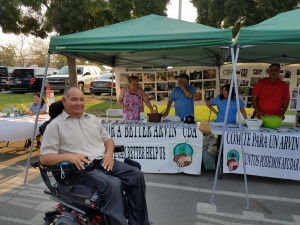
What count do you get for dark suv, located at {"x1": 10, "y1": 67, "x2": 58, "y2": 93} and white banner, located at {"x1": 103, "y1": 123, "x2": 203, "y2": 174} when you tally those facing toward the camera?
1

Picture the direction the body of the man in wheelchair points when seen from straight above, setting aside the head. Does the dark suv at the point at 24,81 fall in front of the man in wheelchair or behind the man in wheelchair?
behind

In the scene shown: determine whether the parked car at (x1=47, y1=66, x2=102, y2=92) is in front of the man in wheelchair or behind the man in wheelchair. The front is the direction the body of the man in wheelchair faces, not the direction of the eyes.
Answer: behind

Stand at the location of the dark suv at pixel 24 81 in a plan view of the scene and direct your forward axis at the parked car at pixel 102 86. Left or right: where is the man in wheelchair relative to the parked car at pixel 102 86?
right

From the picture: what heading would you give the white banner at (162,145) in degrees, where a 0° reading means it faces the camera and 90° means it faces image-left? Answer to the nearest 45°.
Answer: approximately 0°

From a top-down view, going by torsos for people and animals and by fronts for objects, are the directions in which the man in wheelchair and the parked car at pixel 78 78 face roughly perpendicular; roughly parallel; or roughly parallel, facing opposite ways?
roughly perpendicular

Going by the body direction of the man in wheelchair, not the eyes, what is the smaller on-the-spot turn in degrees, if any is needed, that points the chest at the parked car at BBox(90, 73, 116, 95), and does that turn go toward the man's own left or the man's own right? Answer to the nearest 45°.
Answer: approximately 135° to the man's own left

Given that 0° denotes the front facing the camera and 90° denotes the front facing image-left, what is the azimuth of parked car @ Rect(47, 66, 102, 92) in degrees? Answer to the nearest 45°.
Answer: approximately 45°

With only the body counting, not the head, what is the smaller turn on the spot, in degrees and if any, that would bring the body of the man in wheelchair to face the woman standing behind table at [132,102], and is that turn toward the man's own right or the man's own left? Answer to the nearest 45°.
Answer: approximately 135° to the man's own left
